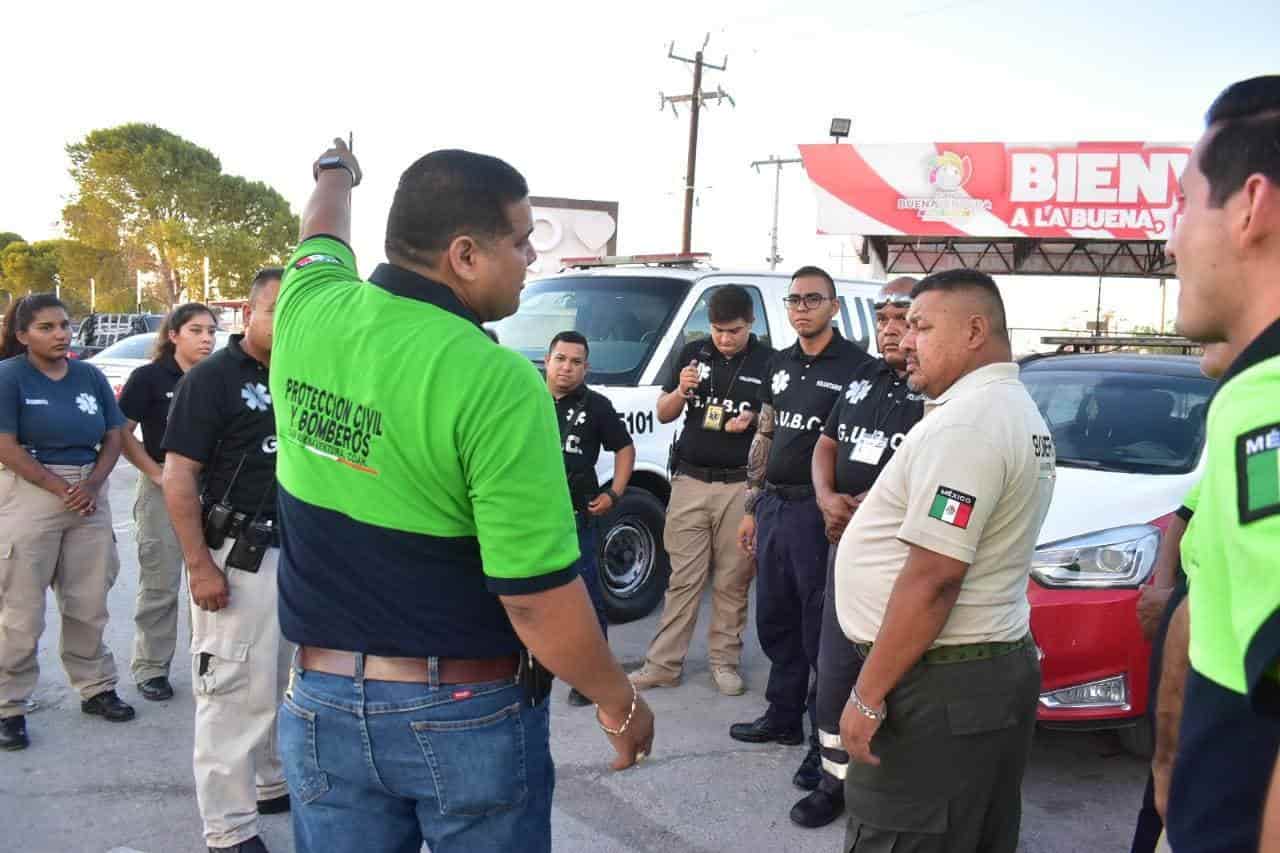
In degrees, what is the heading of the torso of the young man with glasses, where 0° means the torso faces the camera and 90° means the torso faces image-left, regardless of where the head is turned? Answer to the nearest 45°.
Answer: approximately 45°

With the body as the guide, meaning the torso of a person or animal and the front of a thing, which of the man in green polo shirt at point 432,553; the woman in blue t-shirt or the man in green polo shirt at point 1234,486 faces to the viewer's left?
the man in green polo shirt at point 1234,486

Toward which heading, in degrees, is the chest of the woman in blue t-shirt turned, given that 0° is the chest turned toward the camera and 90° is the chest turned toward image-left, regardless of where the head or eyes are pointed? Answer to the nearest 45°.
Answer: approximately 315°

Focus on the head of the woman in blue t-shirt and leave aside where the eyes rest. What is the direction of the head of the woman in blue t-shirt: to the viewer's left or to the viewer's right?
to the viewer's right

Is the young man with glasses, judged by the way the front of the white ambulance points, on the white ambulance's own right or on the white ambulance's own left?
on the white ambulance's own left

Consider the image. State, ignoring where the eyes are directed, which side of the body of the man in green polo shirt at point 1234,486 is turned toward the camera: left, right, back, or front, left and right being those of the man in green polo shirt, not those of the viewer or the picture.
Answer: left

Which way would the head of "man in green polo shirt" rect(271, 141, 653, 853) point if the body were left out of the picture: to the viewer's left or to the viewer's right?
to the viewer's right

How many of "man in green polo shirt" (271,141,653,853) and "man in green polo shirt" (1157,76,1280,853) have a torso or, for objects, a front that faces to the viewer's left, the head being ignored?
1

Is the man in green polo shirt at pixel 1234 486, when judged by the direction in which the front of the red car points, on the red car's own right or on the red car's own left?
on the red car's own left

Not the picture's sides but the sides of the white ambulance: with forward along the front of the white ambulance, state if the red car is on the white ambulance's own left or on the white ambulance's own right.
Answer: on the white ambulance's own left

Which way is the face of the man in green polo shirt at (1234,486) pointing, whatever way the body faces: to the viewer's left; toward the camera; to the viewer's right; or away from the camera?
to the viewer's left
